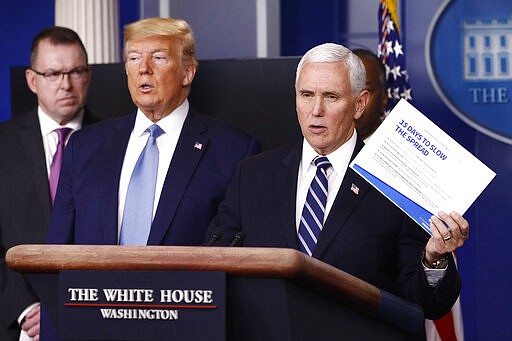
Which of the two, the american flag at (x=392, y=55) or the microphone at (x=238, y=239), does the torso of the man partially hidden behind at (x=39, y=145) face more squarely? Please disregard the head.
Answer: the microphone

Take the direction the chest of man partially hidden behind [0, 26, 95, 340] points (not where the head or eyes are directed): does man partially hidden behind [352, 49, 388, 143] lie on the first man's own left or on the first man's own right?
on the first man's own left

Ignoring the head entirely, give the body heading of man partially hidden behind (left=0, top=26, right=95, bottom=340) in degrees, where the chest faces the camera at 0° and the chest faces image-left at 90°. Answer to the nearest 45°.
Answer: approximately 315°

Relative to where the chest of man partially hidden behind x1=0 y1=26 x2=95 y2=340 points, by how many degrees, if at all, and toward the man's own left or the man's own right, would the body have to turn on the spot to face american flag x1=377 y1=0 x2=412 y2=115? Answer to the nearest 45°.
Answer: approximately 90° to the man's own left

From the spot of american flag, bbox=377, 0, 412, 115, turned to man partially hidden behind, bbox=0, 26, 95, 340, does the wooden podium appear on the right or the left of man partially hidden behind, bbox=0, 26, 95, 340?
left
